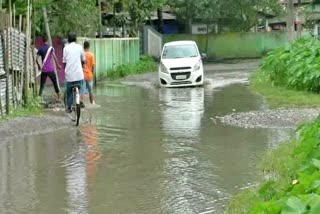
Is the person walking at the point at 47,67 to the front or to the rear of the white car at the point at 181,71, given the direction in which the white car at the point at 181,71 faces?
to the front

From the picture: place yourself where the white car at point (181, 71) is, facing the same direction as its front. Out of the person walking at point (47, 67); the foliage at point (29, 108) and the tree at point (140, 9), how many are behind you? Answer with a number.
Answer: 1

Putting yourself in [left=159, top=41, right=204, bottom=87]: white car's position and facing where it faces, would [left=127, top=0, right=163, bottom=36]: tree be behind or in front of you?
behind

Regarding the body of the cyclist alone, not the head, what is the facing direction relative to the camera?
away from the camera

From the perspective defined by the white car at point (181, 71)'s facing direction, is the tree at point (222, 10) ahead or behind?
behind

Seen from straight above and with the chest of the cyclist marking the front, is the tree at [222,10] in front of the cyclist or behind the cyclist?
in front

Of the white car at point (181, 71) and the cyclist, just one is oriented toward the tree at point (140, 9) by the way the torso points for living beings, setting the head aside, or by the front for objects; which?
the cyclist

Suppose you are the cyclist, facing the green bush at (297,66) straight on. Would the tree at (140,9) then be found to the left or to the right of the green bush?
left

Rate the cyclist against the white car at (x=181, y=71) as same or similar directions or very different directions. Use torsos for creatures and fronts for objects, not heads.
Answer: very different directions

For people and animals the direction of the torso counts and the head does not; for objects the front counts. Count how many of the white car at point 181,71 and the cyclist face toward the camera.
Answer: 1

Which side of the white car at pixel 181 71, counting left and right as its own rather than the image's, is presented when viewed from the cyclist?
front
